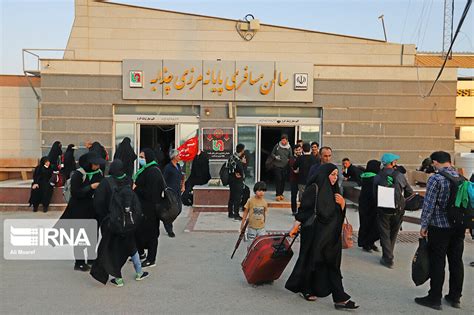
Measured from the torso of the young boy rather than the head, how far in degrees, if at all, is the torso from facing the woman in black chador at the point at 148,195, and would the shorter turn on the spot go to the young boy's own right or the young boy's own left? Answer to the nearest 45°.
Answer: approximately 45° to the young boy's own right

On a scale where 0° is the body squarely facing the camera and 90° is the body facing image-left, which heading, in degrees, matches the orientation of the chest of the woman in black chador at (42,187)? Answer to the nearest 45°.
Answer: approximately 315°

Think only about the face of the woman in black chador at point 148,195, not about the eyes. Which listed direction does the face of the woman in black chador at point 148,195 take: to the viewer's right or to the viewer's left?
to the viewer's left

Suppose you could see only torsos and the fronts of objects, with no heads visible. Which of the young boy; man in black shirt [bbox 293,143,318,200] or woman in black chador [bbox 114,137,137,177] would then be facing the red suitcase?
the young boy

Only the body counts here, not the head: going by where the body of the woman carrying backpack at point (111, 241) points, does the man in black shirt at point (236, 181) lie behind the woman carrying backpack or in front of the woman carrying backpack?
in front

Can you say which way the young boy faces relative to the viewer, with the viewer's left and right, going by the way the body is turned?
facing the viewer

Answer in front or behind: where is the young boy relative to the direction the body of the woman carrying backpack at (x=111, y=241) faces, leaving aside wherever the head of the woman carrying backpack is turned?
in front

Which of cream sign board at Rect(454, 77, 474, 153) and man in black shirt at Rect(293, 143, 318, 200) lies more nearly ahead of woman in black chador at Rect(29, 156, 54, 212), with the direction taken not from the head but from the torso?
the man in black shirt

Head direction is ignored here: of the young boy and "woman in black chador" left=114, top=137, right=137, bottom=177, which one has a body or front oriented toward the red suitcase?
the young boy

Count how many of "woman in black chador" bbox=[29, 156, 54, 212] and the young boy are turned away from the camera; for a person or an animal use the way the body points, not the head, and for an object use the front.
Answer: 0
